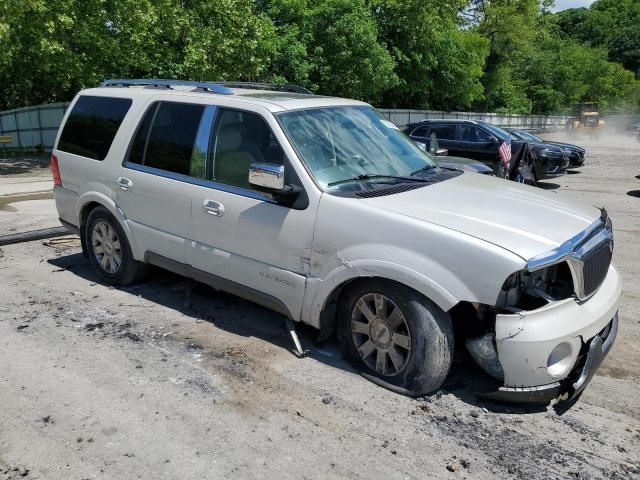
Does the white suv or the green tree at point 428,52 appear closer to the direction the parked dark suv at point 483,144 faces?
the white suv

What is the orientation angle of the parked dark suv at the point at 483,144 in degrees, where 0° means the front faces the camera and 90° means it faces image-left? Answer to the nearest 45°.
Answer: approximately 315°

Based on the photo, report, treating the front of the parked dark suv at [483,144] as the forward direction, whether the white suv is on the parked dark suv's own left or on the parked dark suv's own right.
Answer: on the parked dark suv's own right

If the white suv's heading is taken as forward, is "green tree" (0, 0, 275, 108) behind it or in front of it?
behind

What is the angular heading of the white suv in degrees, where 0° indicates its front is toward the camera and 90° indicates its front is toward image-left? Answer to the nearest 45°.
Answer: approximately 315°

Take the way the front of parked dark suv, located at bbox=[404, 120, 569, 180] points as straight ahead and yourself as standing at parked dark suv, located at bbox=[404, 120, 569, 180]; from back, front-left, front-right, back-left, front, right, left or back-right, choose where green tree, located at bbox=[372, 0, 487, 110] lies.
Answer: back-left

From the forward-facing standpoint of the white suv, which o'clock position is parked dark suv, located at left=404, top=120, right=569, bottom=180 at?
The parked dark suv is roughly at 8 o'clock from the white suv.

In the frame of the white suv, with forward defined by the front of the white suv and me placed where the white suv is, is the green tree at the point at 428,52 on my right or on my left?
on my left

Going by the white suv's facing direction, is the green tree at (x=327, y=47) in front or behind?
behind
